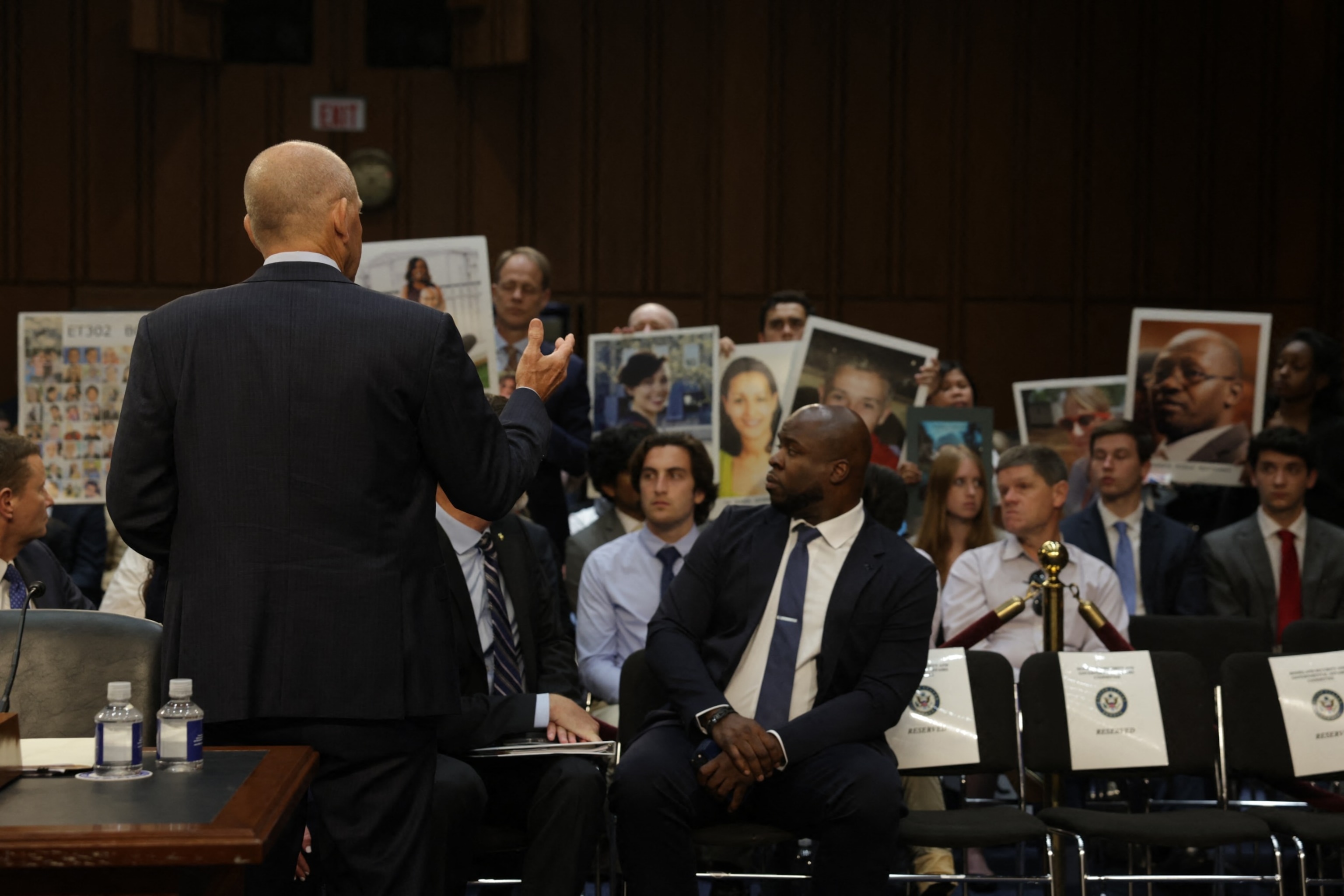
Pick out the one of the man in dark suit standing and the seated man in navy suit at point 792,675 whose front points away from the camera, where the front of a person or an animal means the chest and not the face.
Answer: the man in dark suit standing

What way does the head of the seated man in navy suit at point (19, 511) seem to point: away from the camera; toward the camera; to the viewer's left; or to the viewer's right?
to the viewer's right

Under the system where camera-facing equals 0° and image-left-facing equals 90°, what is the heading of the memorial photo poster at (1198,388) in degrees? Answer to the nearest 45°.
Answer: approximately 0°

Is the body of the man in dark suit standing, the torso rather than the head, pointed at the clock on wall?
yes

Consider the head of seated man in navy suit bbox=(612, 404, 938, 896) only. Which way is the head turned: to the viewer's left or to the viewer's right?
to the viewer's left

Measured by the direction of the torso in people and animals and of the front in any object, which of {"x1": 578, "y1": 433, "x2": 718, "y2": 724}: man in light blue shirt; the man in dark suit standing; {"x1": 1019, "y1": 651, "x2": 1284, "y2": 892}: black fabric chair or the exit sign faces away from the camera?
the man in dark suit standing

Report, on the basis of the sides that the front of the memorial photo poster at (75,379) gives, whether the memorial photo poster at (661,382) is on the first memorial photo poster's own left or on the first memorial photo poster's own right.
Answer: on the first memorial photo poster's own left

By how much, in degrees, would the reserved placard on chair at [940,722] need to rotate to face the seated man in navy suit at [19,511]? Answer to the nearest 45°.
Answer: approximately 90° to its right

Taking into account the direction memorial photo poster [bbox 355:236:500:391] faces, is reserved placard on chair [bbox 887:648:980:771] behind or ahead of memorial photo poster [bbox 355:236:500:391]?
ahead

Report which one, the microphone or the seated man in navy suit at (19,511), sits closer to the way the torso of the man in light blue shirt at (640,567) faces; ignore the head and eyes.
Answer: the microphone
